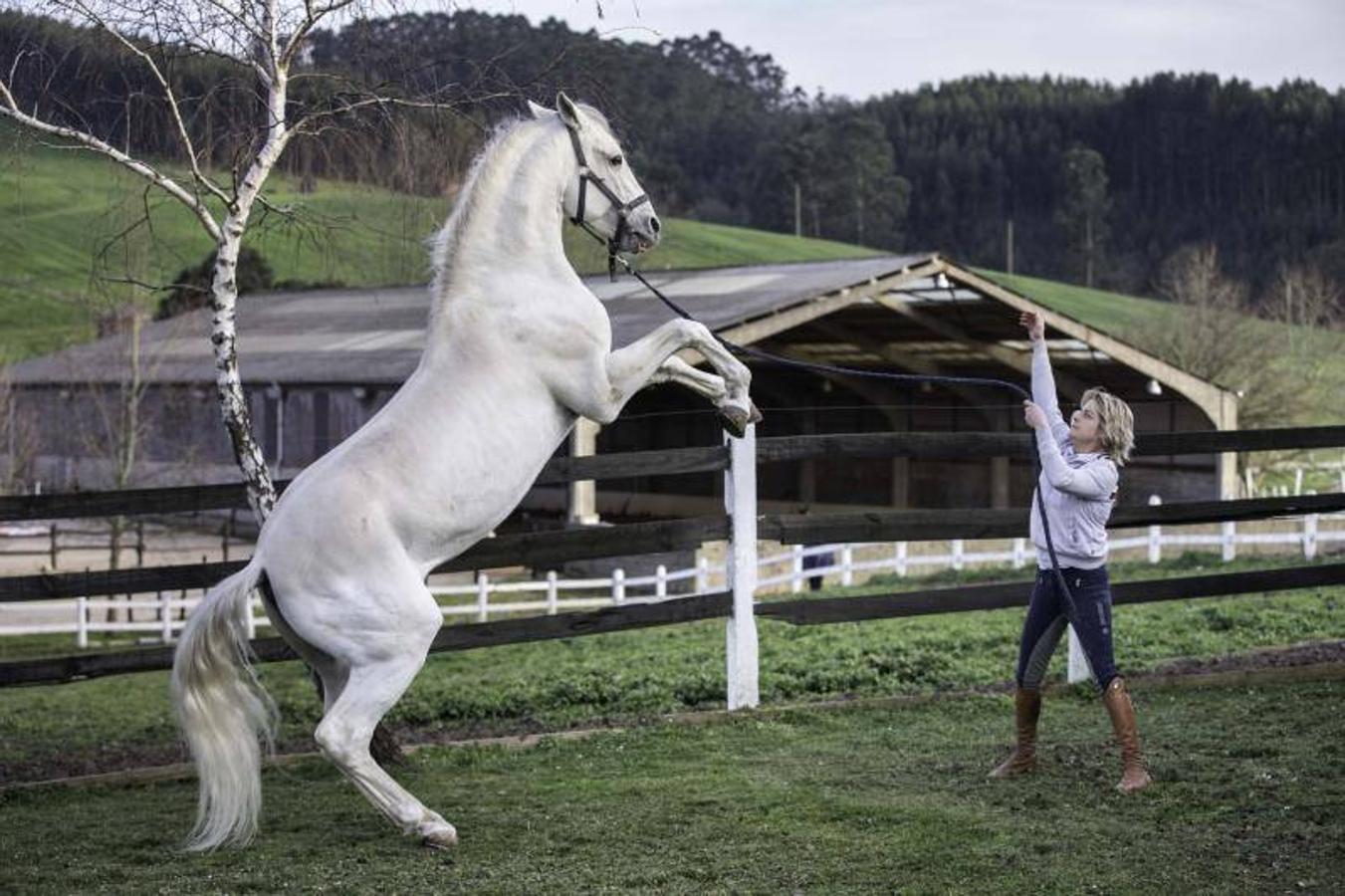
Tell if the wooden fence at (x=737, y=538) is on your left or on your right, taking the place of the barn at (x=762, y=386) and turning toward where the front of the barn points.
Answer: on your right

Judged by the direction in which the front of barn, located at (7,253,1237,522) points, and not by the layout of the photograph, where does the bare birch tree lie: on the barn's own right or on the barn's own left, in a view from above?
on the barn's own right

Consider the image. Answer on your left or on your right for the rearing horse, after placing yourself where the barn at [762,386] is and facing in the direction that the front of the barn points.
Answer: on your right

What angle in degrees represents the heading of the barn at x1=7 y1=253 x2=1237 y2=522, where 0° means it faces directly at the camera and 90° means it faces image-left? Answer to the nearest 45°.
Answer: approximately 315°
